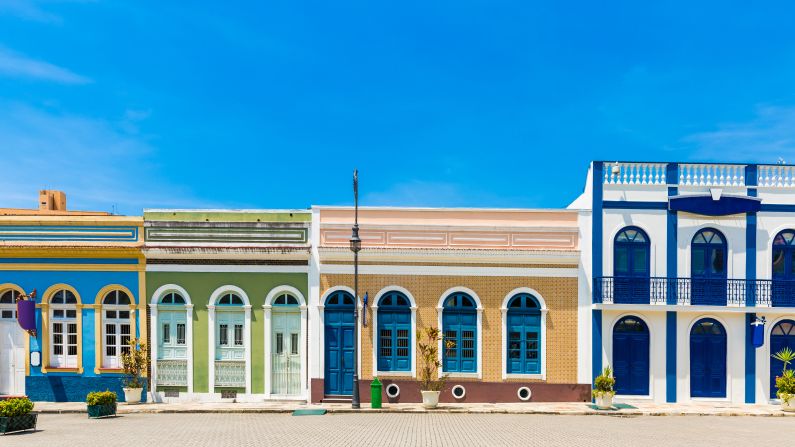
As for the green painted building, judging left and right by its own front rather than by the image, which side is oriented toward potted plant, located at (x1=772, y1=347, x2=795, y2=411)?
left

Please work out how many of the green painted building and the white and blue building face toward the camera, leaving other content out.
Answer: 2

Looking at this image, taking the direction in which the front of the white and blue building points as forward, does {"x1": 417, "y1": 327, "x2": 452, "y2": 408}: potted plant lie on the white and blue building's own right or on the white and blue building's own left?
on the white and blue building's own right

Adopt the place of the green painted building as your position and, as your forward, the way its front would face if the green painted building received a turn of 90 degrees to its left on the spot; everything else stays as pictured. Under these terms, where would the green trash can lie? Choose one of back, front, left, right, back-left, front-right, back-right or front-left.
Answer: front-right

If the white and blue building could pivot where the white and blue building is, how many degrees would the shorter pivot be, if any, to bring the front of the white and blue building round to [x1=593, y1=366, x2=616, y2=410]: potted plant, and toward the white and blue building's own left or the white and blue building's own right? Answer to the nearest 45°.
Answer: approximately 45° to the white and blue building's own right

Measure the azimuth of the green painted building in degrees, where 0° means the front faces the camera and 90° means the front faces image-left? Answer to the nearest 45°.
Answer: approximately 0°

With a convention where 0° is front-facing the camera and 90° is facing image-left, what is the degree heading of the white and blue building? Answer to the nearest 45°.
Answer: approximately 0°

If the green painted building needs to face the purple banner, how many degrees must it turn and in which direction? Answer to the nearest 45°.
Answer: approximately 90° to its right
